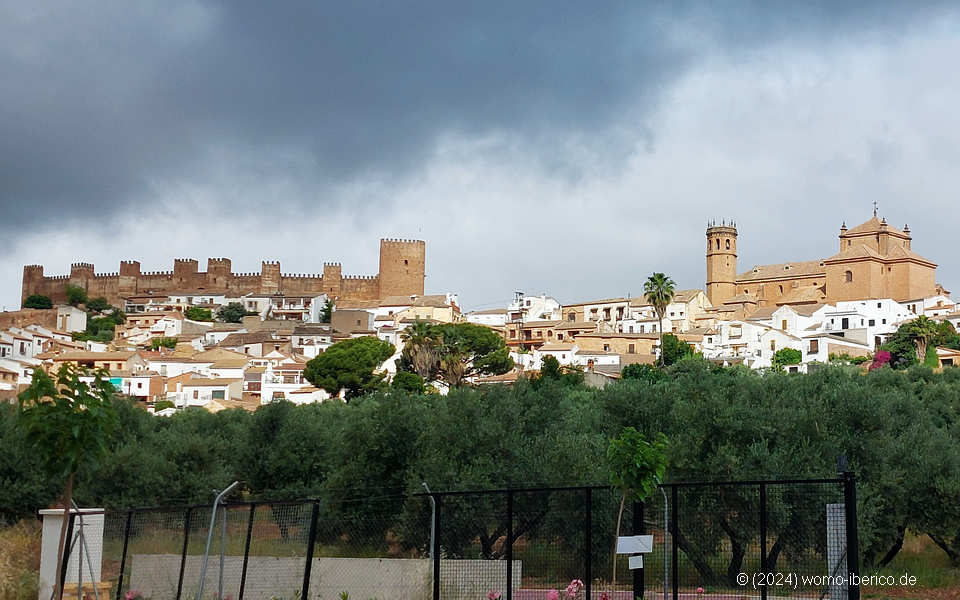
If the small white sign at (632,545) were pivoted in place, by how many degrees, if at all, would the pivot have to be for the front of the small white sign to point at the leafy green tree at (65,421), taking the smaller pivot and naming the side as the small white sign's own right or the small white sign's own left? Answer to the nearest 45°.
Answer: approximately 90° to the small white sign's own right

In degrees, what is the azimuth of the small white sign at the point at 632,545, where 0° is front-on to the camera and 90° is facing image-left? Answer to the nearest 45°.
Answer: approximately 0°
